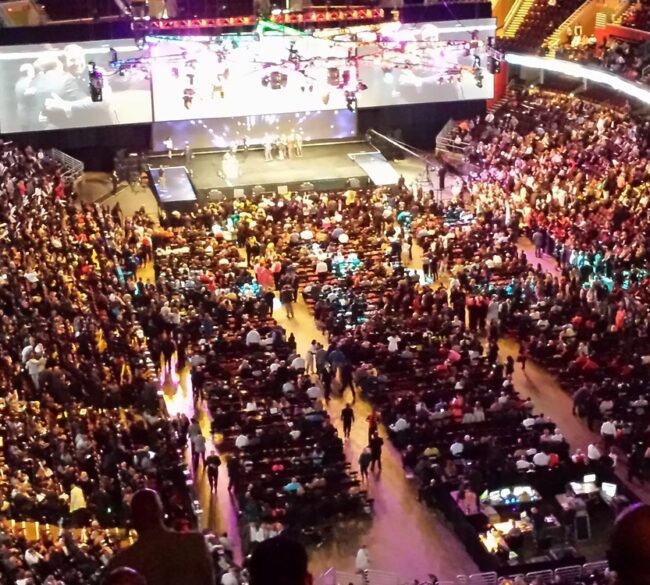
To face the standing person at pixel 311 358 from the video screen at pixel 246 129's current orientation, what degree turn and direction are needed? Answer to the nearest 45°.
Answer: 0° — it already faces them

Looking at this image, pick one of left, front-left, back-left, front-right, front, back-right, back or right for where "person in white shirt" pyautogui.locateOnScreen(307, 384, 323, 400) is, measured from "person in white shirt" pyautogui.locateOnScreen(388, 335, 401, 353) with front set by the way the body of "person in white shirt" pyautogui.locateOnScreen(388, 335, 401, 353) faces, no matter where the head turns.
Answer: back-left

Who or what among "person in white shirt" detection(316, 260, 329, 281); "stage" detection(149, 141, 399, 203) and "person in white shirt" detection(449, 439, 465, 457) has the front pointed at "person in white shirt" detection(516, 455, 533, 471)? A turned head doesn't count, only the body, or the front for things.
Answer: the stage

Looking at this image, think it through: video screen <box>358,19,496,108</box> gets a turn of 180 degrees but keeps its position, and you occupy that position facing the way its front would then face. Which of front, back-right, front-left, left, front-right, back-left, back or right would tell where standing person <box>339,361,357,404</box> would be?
back

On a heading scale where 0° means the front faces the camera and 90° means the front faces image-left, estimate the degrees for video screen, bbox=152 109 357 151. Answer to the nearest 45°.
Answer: approximately 0°

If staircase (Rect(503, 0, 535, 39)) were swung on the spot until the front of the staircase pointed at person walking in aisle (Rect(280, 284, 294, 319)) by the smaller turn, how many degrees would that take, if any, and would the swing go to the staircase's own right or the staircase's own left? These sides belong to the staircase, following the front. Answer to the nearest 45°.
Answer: approximately 45° to the staircase's own left

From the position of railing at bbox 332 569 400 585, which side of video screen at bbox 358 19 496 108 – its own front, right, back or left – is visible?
front

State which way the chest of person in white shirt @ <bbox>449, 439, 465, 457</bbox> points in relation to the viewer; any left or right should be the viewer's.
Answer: facing away from the viewer

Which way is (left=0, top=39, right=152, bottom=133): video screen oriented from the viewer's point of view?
toward the camera

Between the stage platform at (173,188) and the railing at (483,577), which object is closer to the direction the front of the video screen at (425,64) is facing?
the railing

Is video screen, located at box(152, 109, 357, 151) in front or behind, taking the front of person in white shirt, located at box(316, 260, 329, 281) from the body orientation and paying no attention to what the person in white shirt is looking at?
in front

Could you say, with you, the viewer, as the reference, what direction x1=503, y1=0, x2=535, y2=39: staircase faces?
facing the viewer and to the left of the viewer

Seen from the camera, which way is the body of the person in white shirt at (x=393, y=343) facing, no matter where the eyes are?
away from the camera

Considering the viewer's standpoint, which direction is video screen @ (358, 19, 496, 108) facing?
facing the viewer

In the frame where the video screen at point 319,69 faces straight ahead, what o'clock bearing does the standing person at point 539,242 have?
The standing person is roughly at 11 o'clock from the video screen.

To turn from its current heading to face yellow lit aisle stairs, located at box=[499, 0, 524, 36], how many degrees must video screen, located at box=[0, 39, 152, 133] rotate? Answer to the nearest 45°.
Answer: approximately 90° to its left

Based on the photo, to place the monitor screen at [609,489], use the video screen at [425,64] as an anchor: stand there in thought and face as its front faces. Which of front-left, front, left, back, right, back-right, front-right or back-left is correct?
front

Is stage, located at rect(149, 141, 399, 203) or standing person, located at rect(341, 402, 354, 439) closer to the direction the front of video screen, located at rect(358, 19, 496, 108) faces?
the standing person

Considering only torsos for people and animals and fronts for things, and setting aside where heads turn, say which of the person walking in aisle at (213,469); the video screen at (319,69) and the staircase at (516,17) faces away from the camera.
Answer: the person walking in aisle

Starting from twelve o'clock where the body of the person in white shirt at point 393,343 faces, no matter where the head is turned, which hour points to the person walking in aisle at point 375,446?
The person walking in aisle is roughly at 6 o'clock from the person in white shirt.

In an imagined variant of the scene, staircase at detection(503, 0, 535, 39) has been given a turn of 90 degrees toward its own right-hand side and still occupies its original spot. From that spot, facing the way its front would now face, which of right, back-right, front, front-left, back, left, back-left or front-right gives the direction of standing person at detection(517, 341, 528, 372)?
back-left

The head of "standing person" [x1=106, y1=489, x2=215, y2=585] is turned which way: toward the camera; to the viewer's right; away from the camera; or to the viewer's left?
away from the camera
